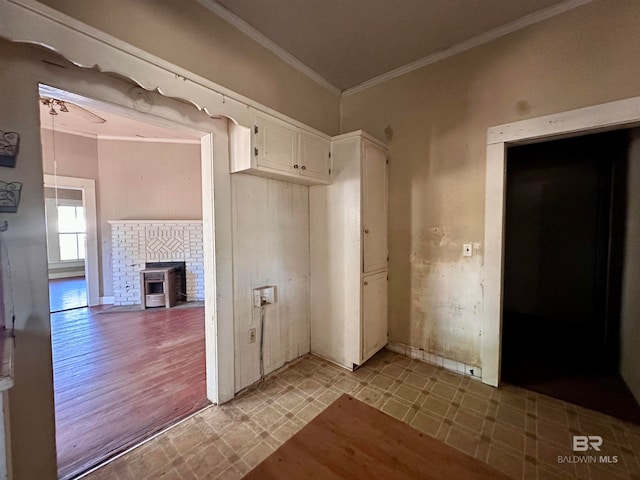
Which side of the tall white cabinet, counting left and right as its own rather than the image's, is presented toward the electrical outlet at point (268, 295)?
right

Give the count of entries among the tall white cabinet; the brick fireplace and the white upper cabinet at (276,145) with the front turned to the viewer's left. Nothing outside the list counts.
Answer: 0

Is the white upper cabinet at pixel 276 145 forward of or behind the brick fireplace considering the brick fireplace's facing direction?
forward

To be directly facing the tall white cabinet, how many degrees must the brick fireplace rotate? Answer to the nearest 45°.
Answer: approximately 45° to its left

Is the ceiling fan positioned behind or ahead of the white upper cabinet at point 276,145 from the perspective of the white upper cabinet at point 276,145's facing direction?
behind

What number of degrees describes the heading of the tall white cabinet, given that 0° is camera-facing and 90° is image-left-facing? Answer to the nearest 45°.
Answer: approximately 315°

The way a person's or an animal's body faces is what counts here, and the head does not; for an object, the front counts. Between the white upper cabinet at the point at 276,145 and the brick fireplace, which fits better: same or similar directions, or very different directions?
same or similar directions

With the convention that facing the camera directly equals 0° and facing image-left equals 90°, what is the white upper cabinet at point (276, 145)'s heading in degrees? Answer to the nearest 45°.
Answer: approximately 315°

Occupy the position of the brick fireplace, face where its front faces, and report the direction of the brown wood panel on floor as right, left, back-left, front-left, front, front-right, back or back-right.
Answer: front

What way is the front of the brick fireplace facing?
toward the camera

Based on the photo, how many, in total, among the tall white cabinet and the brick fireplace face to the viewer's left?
0
